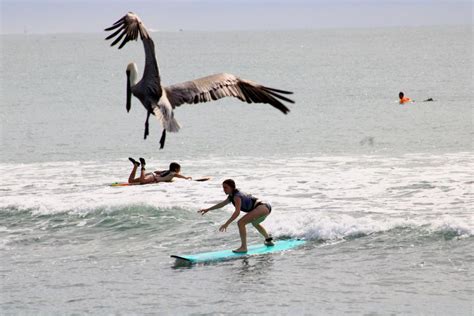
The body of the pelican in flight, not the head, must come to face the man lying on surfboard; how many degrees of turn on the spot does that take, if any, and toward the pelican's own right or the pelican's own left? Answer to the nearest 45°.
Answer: approximately 45° to the pelican's own right

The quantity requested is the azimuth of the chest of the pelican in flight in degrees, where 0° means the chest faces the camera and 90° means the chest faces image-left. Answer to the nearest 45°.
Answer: approximately 135°
